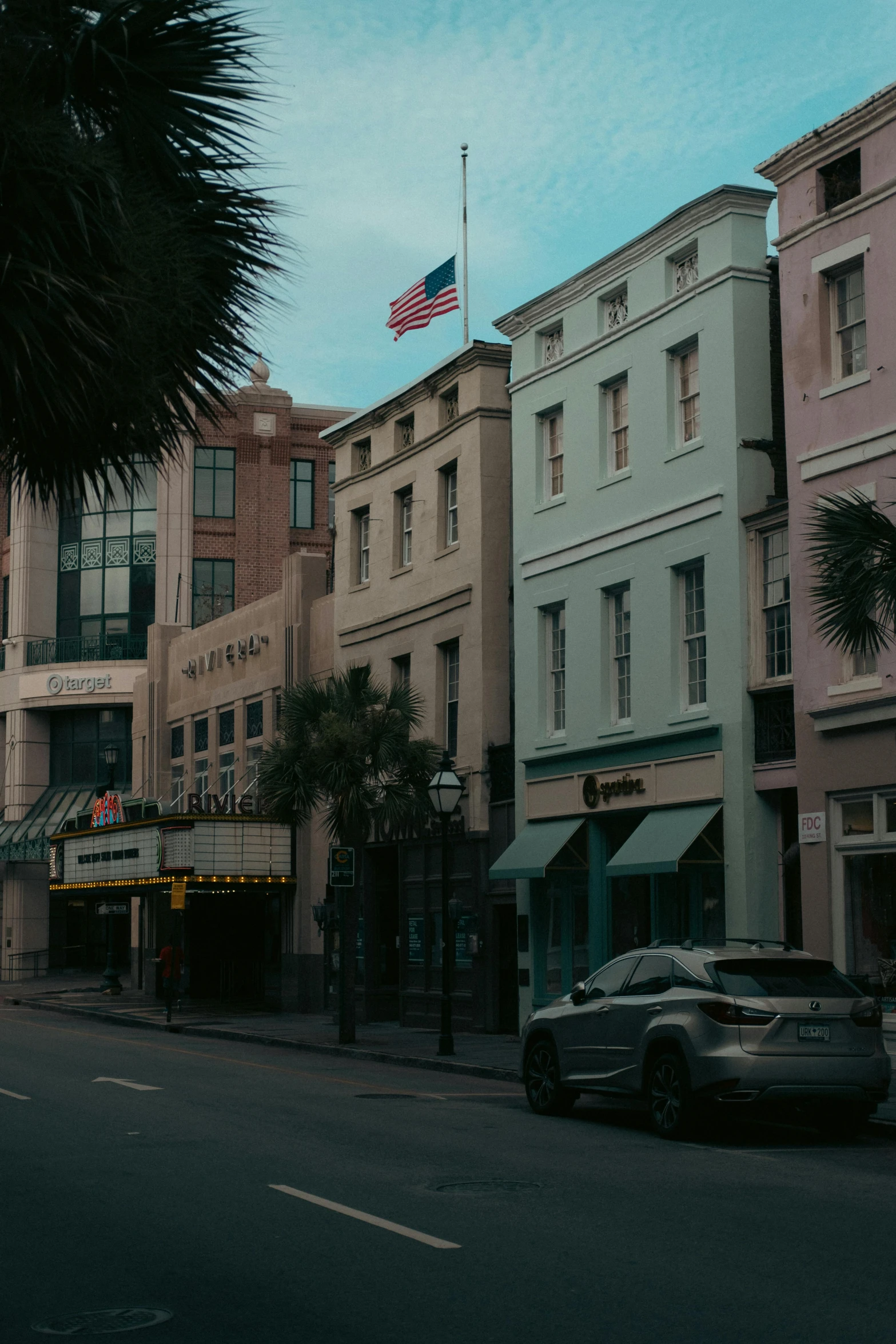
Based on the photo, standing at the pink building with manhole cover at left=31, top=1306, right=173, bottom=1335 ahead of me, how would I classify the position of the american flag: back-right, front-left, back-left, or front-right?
back-right

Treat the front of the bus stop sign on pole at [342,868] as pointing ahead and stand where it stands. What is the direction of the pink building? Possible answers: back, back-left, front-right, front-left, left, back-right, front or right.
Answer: front-left

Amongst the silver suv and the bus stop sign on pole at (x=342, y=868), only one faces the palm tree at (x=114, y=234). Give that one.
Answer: the bus stop sign on pole

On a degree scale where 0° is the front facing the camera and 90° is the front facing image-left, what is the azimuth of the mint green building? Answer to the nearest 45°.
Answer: approximately 45°

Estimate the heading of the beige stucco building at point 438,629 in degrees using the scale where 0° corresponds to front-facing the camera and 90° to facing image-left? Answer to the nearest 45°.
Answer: approximately 45°

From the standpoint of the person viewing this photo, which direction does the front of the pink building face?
facing the viewer and to the left of the viewer

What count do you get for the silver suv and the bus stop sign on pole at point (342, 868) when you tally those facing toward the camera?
1

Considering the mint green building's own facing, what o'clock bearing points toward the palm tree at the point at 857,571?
The palm tree is roughly at 10 o'clock from the mint green building.

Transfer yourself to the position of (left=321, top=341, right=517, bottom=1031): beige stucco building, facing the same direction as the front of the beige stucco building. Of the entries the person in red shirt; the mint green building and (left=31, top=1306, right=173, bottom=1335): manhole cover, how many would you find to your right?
1

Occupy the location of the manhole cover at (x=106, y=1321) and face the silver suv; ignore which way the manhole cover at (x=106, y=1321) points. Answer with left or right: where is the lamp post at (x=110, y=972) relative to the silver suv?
left

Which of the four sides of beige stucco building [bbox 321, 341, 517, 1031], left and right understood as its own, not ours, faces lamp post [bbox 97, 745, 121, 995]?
right

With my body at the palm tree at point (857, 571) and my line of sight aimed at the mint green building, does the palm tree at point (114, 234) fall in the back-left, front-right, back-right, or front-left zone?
back-left

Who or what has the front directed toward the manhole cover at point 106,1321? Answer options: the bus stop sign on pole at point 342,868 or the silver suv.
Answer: the bus stop sign on pole

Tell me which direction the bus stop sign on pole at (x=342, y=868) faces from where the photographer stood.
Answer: facing the viewer

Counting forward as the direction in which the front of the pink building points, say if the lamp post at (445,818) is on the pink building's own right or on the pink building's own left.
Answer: on the pink building's own right

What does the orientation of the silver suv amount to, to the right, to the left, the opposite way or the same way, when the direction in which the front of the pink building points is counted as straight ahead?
to the right

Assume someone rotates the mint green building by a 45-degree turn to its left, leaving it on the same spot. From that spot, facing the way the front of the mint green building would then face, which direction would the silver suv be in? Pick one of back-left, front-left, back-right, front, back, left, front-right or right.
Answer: front

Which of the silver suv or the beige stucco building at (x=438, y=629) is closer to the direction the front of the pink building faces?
the silver suv
